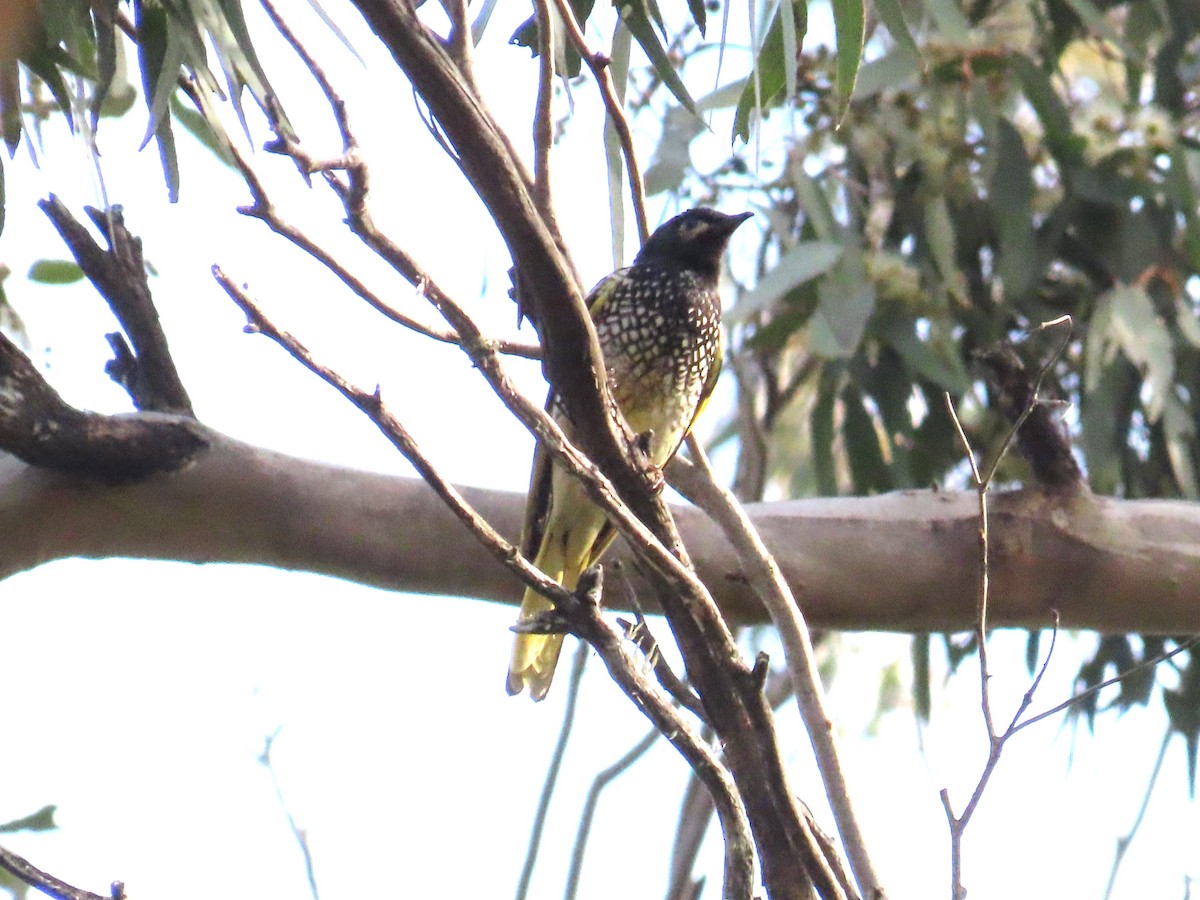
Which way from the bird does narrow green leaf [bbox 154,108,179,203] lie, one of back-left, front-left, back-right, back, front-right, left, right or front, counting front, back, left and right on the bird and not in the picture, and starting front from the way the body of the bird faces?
right

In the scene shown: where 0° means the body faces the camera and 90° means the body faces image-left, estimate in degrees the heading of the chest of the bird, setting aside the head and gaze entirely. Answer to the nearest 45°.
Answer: approximately 315°

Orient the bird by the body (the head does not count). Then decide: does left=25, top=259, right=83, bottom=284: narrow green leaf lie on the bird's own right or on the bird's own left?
on the bird's own right

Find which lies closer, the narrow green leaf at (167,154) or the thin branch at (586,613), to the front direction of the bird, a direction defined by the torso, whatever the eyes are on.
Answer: the thin branch

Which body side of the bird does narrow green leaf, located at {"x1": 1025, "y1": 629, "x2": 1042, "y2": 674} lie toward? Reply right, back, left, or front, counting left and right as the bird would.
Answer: left

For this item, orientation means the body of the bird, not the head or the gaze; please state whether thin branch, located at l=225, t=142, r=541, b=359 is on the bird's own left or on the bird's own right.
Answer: on the bird's own right
